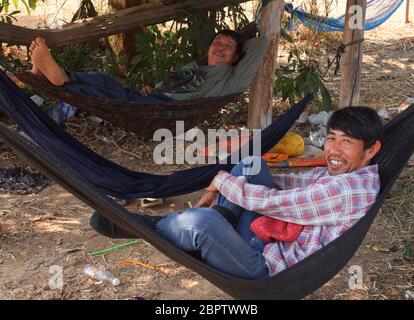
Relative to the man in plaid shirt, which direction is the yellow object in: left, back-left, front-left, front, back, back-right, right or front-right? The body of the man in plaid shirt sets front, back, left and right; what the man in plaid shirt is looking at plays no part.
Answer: right

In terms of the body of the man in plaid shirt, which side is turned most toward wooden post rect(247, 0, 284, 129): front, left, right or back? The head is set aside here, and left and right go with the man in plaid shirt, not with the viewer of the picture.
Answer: right

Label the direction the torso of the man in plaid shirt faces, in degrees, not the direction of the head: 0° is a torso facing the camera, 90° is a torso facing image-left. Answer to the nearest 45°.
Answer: approximately 90°

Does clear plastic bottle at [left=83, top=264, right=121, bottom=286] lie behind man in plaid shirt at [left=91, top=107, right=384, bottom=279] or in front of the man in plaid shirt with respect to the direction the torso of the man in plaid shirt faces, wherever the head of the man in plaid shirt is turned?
in front

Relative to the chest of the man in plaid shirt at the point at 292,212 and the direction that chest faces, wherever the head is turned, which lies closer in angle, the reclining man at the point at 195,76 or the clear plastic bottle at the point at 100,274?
the clear plastic bottle

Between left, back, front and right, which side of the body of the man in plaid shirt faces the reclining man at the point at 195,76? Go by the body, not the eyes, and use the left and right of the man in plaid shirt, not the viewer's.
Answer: right

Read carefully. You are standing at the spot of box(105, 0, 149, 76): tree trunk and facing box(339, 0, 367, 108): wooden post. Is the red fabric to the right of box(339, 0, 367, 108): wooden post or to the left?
right
